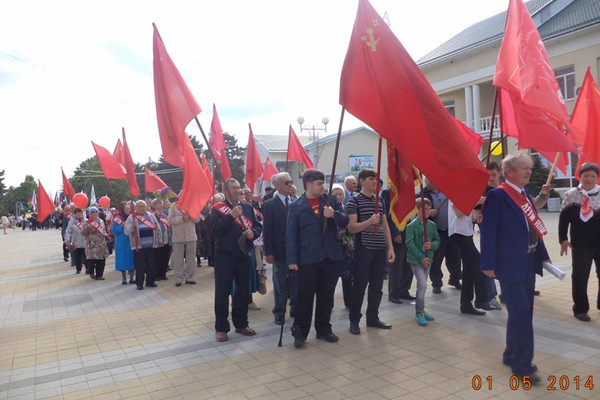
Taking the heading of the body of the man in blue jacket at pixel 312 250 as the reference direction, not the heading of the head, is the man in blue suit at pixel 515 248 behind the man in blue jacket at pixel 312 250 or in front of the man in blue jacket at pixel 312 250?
in front

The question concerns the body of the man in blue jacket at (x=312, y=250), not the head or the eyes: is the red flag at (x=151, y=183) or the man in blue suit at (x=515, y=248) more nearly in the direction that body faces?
the man in blue suit

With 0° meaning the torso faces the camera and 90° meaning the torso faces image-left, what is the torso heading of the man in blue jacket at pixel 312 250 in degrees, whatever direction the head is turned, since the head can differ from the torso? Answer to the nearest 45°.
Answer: approximately 315°

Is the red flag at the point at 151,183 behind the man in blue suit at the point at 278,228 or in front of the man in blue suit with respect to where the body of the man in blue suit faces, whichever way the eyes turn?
behind

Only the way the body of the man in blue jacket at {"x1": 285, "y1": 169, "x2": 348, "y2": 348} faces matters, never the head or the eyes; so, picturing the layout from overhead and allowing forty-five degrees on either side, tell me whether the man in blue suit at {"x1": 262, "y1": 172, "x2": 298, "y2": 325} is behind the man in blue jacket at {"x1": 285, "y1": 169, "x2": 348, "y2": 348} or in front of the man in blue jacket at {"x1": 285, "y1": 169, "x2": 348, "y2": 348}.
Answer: behind

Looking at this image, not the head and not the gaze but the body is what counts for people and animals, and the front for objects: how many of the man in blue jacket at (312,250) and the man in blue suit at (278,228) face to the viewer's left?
0

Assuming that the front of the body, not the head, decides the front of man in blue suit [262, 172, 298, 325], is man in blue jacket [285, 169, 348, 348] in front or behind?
in front
